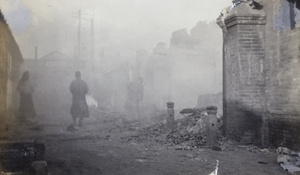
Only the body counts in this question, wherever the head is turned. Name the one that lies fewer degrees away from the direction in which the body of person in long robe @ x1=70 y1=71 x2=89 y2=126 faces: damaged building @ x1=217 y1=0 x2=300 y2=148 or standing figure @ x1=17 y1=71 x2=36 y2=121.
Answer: the standing figure

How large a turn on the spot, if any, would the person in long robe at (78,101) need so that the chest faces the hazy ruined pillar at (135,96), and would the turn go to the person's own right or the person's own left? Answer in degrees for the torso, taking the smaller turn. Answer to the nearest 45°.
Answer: approximately 45° to the person's own right

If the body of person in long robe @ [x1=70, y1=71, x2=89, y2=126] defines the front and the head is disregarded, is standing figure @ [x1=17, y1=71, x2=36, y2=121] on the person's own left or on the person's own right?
on the person's own left

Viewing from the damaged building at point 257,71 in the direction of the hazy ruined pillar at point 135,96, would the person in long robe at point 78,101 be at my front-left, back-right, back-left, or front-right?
front-left

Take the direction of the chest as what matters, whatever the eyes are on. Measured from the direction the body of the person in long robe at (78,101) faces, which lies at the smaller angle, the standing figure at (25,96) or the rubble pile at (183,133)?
the standing figure

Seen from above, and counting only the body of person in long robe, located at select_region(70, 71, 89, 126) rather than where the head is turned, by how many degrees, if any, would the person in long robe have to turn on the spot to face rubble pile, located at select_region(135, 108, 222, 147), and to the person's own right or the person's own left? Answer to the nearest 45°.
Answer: approximately 135° to the person's own right

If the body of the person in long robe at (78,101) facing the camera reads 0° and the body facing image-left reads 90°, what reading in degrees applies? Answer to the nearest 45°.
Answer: approximately 180°

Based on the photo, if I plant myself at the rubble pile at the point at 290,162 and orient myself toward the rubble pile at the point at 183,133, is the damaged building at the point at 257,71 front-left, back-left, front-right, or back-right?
front-right

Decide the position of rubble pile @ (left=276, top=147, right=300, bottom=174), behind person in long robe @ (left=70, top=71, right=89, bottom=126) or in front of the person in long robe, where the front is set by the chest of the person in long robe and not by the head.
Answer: behind
